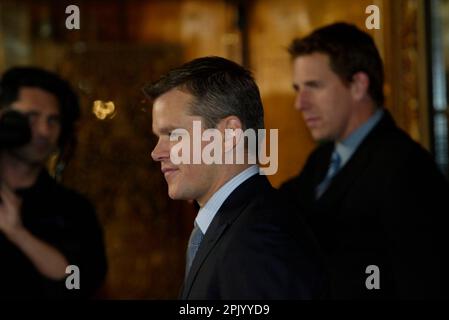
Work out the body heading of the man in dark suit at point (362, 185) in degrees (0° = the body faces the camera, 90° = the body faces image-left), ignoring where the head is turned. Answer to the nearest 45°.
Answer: approximately 45°

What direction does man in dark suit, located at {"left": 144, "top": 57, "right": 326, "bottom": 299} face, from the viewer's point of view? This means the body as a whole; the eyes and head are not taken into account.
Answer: to the viewer's left

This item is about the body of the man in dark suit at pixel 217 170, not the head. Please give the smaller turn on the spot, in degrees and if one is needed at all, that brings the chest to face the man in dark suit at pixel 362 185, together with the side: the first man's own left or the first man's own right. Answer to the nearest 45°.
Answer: approximately 135° to the first man's own right

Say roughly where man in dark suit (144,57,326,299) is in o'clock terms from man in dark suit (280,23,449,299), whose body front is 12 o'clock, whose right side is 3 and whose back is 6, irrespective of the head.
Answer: man in dark suit (144,57,326,299) is roughly at 11 o'clock from man in dark suit (280,23,449,299).
